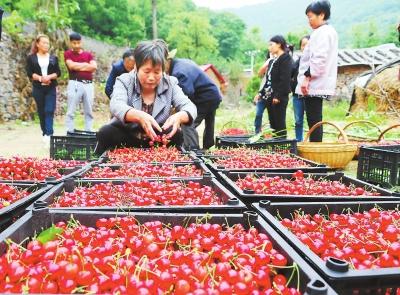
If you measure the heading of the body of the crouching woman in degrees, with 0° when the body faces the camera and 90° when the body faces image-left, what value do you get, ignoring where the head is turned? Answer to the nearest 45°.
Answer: approximately 0°

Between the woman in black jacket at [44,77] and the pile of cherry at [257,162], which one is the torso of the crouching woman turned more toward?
the pile of cherry

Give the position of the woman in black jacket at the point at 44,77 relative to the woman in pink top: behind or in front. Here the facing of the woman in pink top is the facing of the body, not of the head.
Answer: in front

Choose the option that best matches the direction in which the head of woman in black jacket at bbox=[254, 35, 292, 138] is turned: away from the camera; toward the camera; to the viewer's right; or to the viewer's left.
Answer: to the viewer's left

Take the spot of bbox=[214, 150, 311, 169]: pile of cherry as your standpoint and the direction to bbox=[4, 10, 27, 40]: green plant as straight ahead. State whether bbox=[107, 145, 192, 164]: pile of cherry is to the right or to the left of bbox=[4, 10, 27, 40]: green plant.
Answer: left

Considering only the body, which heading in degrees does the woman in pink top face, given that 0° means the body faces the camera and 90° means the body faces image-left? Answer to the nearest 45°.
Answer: approximately 90°

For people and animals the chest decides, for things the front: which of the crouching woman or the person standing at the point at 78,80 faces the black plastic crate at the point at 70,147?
the person standing
